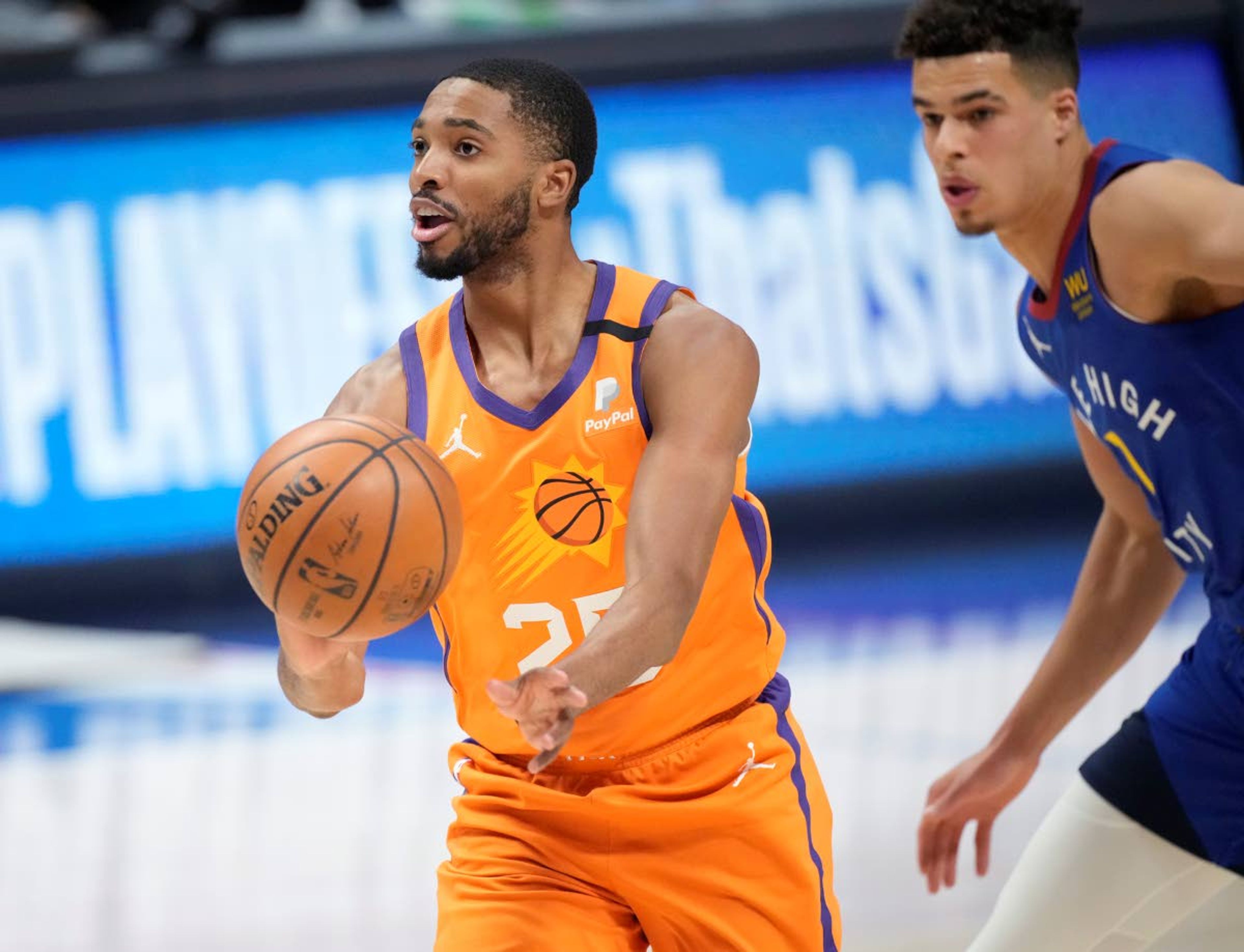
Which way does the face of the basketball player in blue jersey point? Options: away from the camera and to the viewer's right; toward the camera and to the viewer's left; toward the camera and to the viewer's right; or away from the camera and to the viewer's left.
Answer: toward the camera and to the viewer's left

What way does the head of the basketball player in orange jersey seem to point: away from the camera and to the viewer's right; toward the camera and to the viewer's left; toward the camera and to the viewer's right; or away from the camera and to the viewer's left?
toward the camera and to the viewer's left

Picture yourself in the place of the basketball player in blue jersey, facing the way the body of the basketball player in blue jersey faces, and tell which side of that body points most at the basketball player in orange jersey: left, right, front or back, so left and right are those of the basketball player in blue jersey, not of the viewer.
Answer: front

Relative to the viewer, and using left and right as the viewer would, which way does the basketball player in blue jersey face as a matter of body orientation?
facing the viewer and to the left of the viewer
